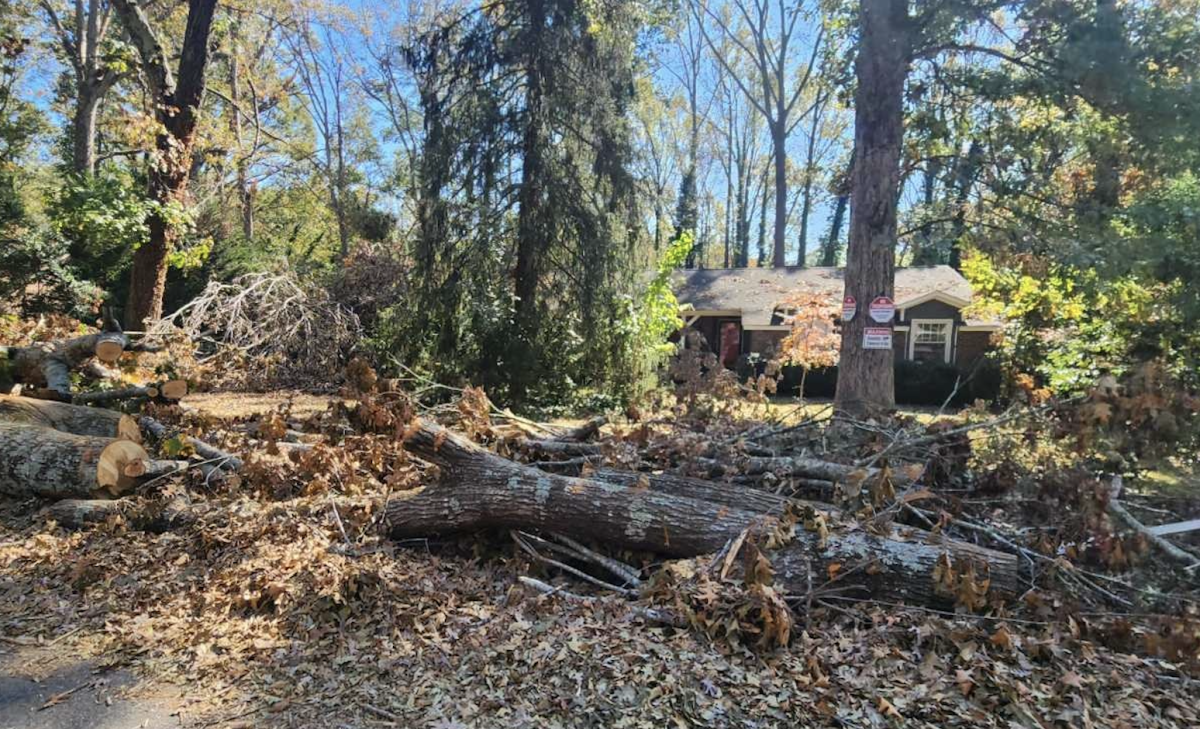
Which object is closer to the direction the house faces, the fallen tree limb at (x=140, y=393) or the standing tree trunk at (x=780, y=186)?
the fallen tree limb

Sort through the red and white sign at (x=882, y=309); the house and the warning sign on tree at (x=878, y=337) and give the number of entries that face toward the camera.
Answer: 3

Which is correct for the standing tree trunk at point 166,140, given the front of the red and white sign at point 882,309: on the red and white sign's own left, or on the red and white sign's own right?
on the red and white sign's own right

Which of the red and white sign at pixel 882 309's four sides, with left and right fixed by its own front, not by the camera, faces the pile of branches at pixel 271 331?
right

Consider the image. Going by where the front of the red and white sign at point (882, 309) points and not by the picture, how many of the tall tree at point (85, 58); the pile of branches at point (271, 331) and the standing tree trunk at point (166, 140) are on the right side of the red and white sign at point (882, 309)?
3

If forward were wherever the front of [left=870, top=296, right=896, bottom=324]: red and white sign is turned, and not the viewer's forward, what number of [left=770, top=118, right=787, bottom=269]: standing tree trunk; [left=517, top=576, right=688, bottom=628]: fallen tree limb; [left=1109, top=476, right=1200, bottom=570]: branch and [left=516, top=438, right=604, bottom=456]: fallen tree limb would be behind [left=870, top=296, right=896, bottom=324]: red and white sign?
1

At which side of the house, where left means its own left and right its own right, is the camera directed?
front

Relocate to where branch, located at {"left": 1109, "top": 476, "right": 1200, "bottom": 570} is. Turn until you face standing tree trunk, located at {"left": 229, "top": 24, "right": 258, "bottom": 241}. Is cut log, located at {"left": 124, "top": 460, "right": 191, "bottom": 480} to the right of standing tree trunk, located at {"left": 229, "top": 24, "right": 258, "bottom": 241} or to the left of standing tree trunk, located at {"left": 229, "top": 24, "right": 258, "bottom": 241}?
left

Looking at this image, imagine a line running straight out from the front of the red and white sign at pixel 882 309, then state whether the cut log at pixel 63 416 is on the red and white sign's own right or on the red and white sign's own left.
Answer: on the red and white sign's own right

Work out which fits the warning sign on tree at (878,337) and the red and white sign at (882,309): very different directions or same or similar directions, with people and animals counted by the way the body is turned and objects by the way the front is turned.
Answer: same or similar directions

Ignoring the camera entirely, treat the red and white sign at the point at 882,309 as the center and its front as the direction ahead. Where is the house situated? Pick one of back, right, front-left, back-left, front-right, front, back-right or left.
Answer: back

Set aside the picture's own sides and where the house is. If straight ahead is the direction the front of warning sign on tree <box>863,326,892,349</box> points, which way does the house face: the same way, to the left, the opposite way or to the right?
the same way

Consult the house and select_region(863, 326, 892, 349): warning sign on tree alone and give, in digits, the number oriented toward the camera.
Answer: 2

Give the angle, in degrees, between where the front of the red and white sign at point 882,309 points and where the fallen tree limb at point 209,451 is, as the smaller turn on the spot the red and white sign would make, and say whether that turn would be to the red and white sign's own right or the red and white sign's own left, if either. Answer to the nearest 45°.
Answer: approximately 45° to the red and white sign's own right

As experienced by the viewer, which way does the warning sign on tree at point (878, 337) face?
facing the viewer

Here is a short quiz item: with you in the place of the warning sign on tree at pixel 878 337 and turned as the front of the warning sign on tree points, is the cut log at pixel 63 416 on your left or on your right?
on your right

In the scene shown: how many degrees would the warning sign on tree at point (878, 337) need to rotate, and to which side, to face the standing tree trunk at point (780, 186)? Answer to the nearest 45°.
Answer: approximately 180°

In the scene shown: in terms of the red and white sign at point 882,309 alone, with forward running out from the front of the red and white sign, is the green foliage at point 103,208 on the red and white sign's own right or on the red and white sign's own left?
on the red and white sign's own right

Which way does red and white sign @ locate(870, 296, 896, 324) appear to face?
toward the camera
